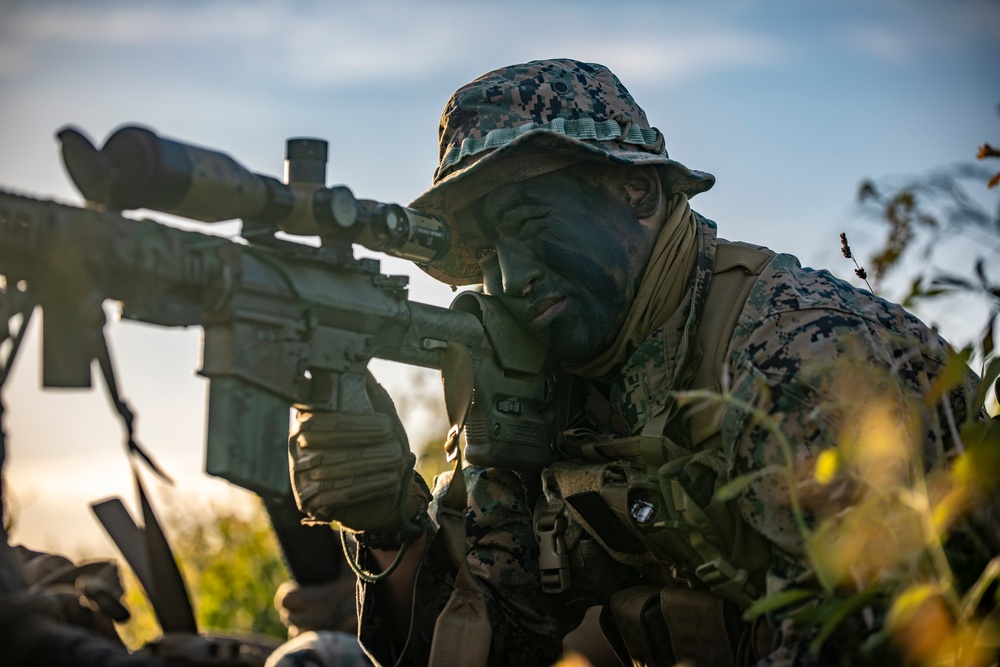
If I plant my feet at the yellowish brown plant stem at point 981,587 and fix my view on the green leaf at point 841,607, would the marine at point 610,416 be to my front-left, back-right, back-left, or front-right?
front-right

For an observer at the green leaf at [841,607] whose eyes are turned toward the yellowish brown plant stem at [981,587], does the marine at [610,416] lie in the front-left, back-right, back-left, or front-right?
back-left

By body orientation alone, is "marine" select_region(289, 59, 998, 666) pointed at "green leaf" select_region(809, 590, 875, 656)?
no

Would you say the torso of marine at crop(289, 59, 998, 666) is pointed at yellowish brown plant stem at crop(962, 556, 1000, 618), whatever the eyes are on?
no
